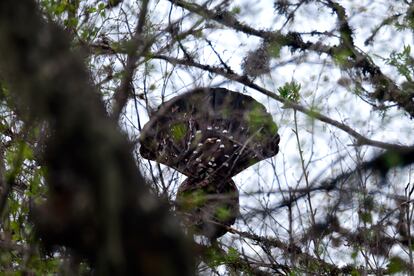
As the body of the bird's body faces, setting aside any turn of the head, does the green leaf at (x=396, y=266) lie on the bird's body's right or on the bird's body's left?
on the bird's body's right

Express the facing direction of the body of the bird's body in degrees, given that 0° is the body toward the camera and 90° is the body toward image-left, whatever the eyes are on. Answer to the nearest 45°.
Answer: approximately 180°

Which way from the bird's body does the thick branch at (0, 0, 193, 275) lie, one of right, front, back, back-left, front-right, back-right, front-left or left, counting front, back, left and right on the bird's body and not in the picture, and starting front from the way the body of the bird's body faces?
back
